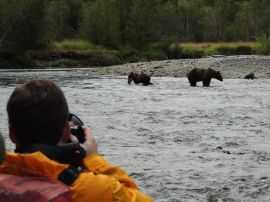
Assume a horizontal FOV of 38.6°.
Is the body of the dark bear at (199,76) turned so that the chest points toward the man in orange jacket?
no

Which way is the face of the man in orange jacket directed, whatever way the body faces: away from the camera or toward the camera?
away from the camera
